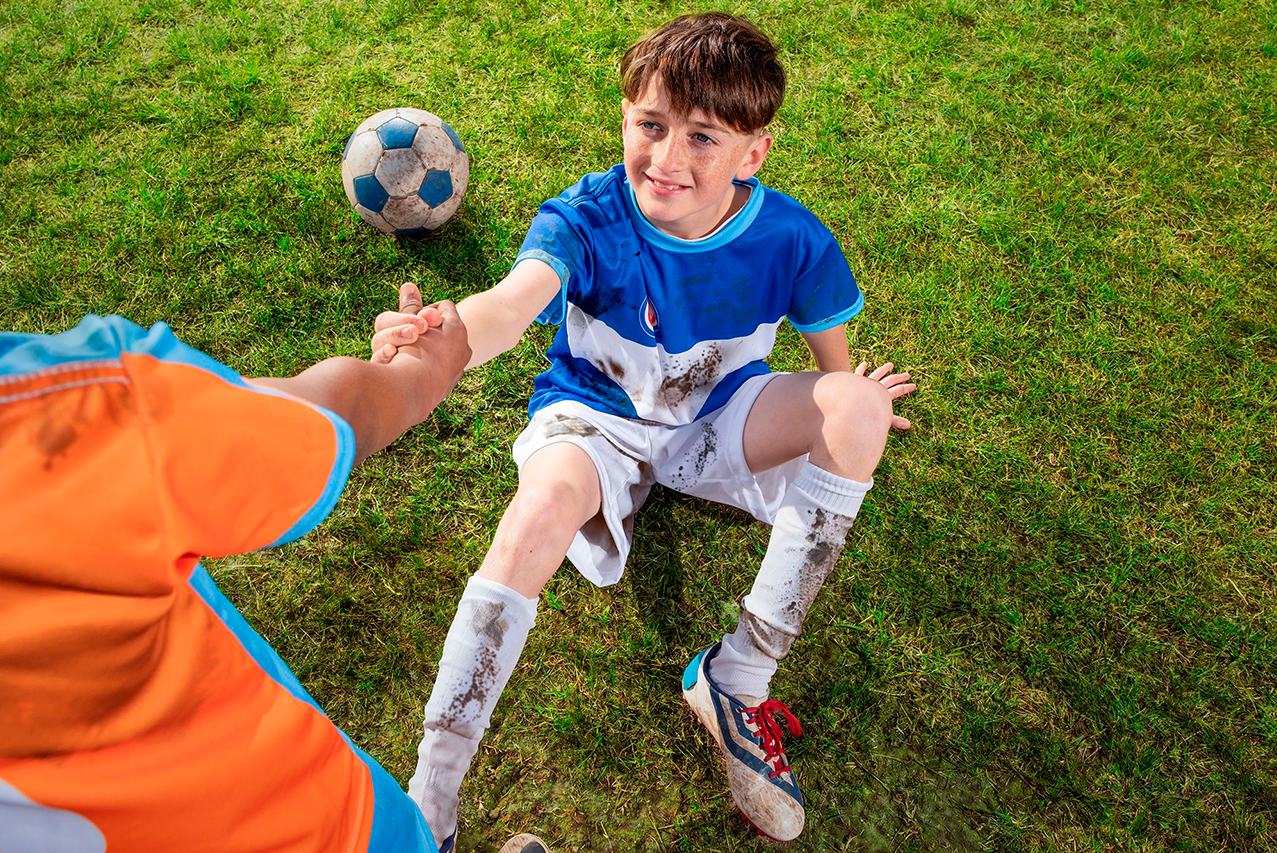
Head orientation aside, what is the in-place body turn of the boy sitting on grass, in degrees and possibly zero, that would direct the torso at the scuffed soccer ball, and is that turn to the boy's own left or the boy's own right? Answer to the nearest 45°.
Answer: approximately 135° to the boy's own right

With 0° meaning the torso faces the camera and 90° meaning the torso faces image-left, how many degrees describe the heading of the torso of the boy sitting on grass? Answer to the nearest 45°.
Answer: approximately 0°

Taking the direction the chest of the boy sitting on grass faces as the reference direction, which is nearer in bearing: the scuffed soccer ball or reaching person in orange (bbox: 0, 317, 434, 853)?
the reaching person in orange
